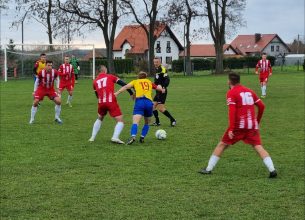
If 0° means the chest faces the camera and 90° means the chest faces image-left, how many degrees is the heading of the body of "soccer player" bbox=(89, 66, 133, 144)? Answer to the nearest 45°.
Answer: approximately 225°

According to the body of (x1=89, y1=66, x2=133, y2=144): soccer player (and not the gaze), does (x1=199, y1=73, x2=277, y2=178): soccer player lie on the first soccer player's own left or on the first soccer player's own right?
on the first soccer player's own right

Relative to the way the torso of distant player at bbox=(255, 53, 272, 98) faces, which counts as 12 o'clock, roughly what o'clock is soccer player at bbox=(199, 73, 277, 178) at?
The soccer player is roughly at 12 o'clock from the distant player.

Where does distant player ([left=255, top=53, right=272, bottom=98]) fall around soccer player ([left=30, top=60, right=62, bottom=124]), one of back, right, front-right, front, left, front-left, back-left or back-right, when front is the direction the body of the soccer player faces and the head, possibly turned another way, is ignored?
back-left

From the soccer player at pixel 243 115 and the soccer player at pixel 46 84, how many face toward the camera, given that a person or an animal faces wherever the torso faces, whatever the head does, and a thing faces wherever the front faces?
1

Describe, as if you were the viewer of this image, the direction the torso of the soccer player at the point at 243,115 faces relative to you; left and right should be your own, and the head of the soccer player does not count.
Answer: facing away from the viewer and to the left of the viewer

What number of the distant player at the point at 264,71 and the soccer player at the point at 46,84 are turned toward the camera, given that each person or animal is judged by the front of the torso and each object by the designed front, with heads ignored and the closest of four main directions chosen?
2

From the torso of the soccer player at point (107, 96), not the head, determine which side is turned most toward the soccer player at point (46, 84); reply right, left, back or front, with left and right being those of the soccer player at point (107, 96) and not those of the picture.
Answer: left

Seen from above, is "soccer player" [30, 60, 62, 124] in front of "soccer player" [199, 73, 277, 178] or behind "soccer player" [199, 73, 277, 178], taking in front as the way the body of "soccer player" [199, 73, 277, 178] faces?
in front

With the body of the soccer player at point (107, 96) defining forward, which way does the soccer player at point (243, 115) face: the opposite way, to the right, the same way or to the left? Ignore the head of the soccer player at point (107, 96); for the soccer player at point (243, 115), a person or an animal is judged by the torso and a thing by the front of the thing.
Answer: to the left

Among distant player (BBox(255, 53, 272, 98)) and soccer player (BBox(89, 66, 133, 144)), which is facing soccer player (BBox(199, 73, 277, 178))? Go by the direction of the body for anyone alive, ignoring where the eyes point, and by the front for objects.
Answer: the distant player
